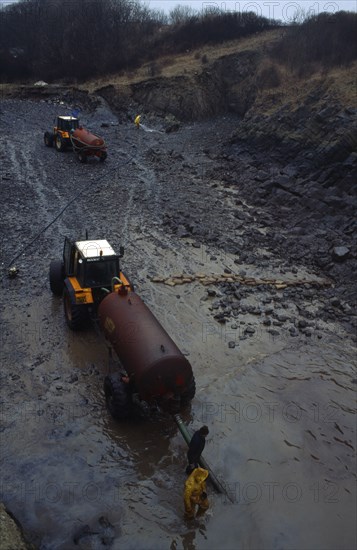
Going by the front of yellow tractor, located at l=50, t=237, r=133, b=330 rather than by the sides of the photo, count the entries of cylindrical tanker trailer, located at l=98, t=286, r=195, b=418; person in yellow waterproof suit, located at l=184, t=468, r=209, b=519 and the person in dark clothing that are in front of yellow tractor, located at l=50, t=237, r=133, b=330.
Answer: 0

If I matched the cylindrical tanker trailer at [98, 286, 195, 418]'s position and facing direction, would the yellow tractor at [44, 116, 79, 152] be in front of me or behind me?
in front

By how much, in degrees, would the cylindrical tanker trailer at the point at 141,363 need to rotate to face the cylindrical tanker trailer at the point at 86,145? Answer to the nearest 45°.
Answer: approximately 45° to its right

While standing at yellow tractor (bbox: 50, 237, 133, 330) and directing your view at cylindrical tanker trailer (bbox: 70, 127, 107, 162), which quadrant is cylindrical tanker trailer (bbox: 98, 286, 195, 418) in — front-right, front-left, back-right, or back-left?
back-right

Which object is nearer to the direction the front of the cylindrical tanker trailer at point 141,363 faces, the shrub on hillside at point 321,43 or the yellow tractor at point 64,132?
the yellow tractor

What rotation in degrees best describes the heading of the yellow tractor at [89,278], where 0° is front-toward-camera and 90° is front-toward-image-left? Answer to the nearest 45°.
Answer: approximately 135°

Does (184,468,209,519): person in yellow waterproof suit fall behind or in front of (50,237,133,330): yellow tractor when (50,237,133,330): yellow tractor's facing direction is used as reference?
behind

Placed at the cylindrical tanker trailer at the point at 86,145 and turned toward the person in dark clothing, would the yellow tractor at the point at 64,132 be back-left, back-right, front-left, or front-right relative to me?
back-right

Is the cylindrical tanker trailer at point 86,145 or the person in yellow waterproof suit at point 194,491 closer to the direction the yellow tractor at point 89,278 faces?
the cylindrical tanker trailer

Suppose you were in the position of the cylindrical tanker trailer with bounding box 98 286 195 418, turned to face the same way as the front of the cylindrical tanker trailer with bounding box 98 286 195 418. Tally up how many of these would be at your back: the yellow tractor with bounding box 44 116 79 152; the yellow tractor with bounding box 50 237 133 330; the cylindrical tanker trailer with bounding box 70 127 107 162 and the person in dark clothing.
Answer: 1

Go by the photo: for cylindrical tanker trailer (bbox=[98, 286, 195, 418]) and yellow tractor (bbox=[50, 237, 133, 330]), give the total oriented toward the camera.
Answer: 0

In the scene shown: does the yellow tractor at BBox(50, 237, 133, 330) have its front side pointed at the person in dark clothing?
no

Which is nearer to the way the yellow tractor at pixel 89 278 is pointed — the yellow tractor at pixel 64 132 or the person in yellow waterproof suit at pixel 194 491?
the yellow tractor

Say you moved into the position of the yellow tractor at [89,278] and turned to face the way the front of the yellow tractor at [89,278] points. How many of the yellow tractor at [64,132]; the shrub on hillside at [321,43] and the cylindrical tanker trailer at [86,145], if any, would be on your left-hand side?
0

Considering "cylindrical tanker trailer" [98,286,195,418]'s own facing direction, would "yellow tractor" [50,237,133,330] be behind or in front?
in front

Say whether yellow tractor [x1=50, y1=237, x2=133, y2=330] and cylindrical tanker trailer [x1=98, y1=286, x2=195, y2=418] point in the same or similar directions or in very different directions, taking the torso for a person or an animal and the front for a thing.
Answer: same or similar directions

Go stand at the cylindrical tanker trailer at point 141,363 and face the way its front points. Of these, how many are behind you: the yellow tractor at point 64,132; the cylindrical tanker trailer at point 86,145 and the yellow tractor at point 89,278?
0

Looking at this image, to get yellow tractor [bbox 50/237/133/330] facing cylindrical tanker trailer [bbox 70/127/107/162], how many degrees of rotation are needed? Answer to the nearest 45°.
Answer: approximately 45° to its right

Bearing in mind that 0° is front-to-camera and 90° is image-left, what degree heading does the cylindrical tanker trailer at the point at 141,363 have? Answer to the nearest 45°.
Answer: approximately 135°

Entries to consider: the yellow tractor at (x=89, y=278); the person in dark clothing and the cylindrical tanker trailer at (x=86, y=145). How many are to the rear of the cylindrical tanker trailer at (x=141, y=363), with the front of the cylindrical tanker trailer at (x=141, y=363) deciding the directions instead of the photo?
1
